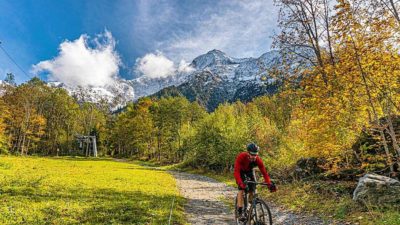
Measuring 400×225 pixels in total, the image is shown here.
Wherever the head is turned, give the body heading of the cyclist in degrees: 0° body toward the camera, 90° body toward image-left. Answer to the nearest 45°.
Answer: approximately 315°

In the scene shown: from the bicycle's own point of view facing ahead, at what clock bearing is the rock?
The rock is roughly at 8 o'clock from the bicycle.

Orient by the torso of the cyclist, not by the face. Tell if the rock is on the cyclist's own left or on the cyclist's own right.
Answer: on the cyclist's own left

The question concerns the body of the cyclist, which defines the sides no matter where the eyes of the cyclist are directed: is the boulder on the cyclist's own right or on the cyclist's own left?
on the cyclist's own left

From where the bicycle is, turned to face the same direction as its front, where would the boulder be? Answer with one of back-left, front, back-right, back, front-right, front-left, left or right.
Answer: left
